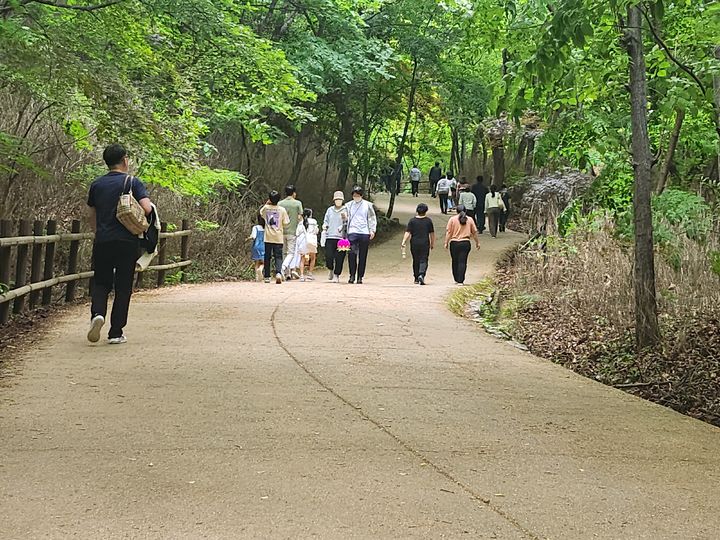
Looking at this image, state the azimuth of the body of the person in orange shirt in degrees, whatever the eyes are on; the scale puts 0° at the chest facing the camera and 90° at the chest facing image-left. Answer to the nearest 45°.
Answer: approximately 180°

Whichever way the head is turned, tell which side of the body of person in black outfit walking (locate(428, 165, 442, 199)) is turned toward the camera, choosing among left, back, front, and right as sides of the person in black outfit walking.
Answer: back

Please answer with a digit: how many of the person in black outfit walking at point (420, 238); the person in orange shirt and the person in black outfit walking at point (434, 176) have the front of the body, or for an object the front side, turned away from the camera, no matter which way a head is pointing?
3

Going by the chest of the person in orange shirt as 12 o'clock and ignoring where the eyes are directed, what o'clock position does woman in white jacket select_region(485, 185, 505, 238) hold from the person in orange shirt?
The woman in white jacket is roughly at 12 o'clock from the person in orange shirt.

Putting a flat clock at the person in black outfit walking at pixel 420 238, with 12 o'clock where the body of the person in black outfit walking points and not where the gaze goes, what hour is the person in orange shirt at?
The person in orange shirt is roughly at 3 o'clock from the person in black outfit walking.

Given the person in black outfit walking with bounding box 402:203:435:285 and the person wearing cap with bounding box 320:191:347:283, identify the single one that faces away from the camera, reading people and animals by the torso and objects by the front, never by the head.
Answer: the person in black outfit walking

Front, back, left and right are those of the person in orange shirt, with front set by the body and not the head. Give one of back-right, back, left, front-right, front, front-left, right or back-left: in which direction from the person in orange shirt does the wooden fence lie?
back-left

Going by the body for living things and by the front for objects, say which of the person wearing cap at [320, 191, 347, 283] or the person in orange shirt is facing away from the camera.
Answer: the person in orange shirt

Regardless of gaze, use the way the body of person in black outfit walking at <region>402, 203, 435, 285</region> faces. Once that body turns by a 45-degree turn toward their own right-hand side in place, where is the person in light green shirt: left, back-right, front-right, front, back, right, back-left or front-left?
back-left

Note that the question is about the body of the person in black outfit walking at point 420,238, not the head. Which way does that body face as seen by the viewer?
away from the camera

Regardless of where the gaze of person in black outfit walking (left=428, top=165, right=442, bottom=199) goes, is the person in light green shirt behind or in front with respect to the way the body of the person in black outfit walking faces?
behind

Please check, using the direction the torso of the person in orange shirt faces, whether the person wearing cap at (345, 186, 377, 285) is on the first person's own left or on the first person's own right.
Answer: on the first person's own left
